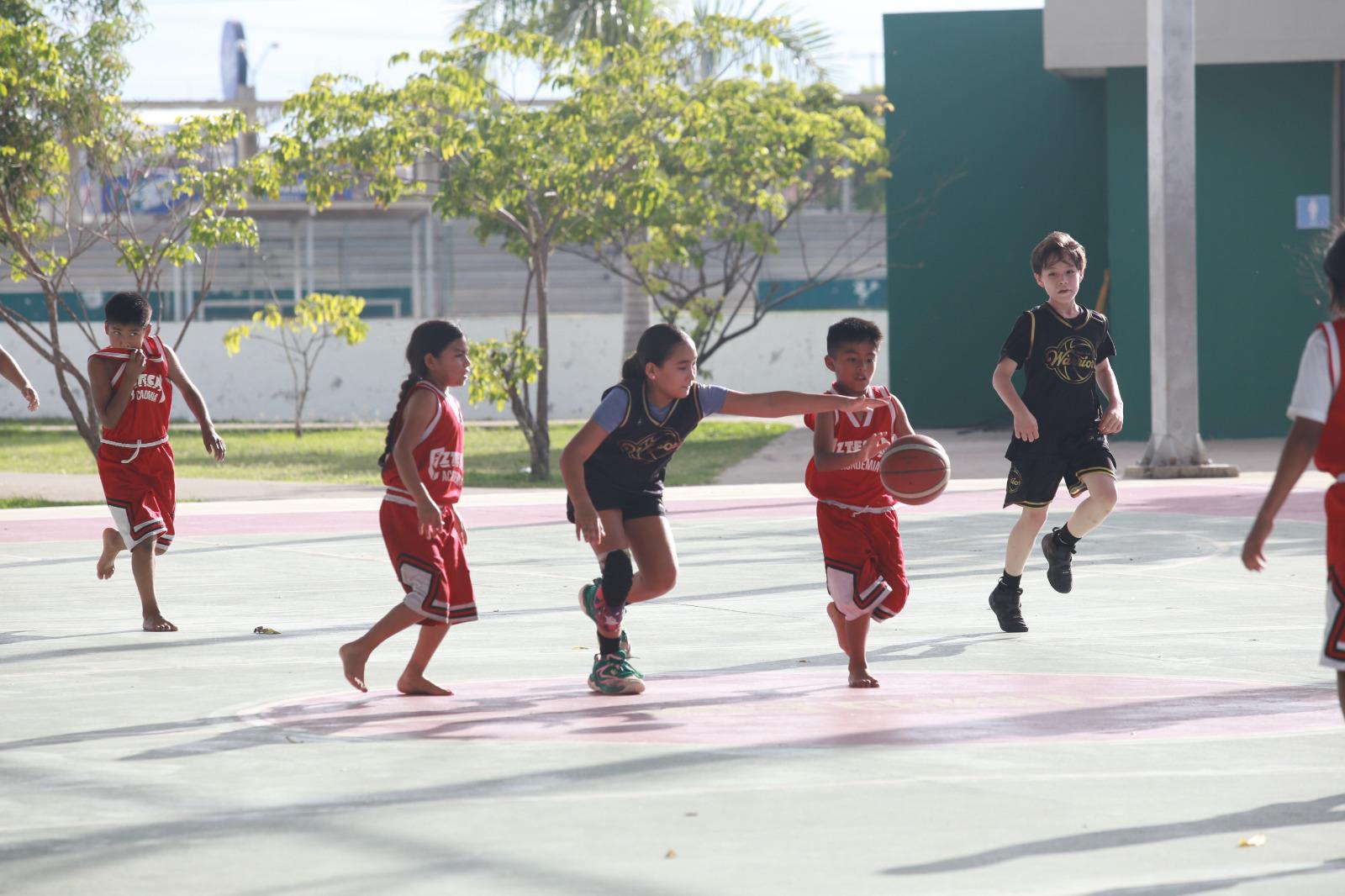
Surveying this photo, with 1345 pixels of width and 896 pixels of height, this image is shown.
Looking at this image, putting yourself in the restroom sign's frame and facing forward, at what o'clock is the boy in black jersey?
The boy in black jersey is roughly at 12 o'clock from the restroom sign.

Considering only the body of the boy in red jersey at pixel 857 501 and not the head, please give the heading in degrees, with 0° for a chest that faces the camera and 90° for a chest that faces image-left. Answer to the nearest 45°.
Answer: approximately 315°

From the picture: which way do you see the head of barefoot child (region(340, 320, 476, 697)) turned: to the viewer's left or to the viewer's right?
to the viewer's right

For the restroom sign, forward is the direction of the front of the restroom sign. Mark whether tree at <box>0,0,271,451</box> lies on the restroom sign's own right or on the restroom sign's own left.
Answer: on the restroom sign's own right

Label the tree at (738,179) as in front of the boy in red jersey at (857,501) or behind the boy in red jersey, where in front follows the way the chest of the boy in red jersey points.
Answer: behind
